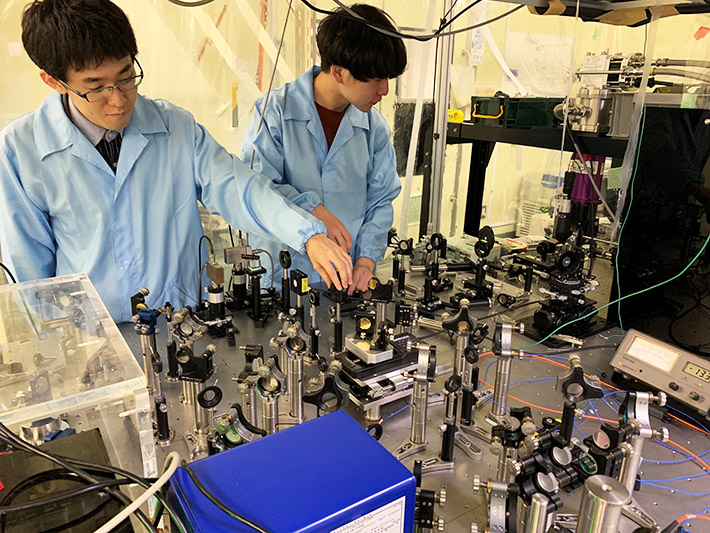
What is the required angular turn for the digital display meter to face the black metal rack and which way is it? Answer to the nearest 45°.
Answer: approximately 90° to its right

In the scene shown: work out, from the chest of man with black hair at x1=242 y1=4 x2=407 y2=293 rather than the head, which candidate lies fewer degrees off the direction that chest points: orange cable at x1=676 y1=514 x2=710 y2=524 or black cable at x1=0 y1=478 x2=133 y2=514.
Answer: the orange cable

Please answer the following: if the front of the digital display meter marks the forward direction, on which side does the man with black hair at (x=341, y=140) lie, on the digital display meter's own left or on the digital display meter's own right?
on the digital display meter's own right

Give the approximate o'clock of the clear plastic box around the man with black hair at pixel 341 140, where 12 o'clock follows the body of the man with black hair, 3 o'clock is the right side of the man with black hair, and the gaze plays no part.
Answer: The clear plastic box is roughly at 2 o'clock from the man with black hair.

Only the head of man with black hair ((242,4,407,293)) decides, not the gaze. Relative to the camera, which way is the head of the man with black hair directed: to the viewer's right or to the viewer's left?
to the viewer's right

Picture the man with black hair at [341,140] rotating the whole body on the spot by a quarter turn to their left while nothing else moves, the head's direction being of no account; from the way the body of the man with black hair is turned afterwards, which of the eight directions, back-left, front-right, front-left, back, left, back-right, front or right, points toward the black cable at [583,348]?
right

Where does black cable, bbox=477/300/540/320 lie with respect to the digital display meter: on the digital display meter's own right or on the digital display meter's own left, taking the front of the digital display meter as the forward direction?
on the digital display meter's own right

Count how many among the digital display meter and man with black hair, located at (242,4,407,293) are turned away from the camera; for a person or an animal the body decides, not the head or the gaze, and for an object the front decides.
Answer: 0

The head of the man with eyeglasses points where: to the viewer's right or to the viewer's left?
to the viewer's right

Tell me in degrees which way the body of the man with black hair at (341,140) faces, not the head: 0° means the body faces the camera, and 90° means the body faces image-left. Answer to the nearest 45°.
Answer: approximately 315°

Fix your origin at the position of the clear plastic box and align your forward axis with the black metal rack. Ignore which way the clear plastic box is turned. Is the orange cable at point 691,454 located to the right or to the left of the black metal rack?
right
